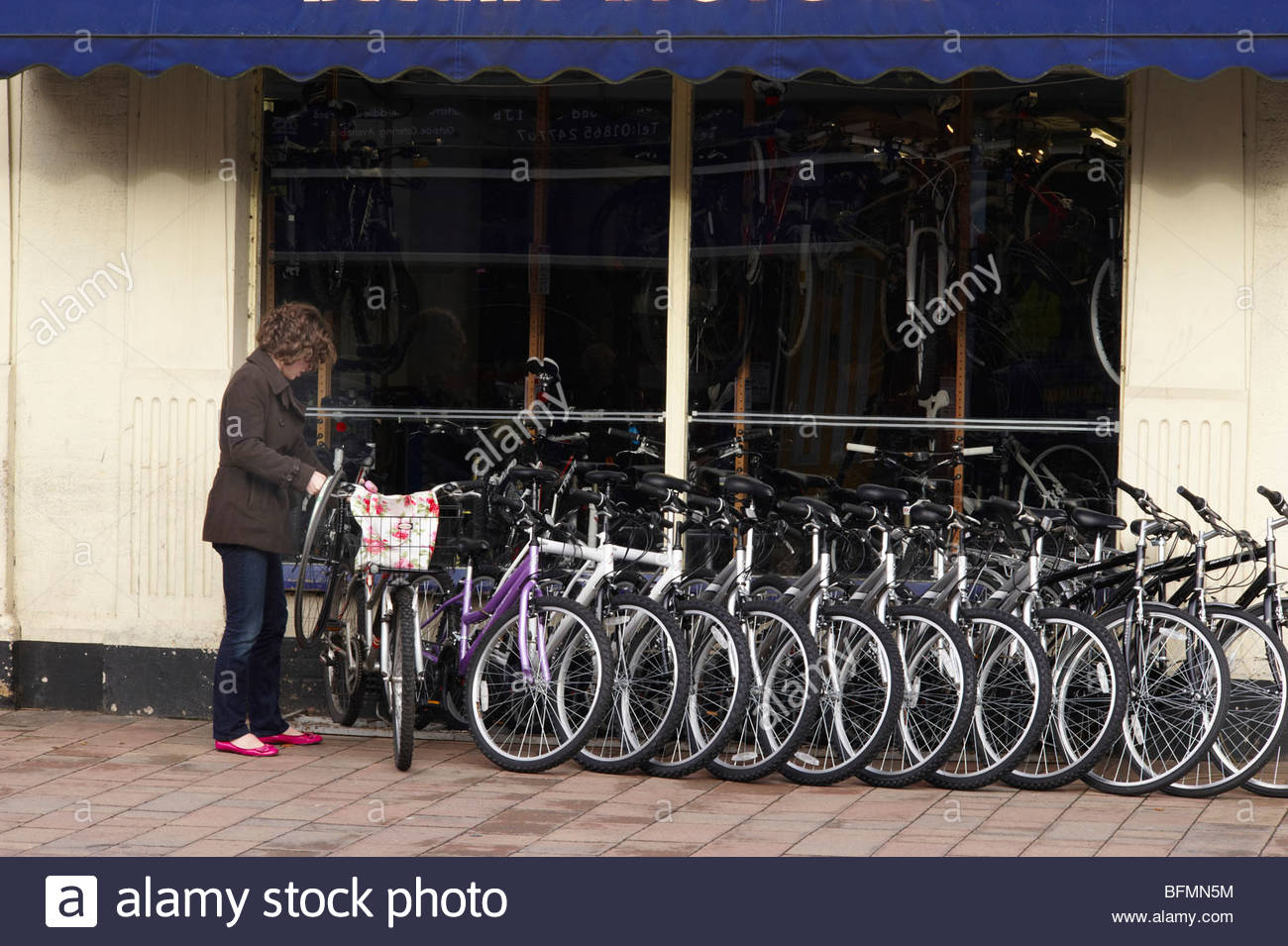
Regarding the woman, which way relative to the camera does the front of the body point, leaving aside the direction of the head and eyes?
to the viewer's right

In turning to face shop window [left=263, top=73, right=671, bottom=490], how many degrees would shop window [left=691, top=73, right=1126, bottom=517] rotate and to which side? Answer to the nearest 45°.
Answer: approximately 90° to its right

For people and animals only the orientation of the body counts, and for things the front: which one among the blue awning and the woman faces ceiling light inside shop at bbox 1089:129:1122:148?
the woman

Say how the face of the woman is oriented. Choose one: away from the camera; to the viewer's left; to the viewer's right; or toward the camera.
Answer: to the viewer's right

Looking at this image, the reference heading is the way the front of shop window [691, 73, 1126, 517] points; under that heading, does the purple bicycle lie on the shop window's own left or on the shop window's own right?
on the shop window's own right

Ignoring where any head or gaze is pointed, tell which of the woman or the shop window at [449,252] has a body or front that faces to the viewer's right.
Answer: the woman

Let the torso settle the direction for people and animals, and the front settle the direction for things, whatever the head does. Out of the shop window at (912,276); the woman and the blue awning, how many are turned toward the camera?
2

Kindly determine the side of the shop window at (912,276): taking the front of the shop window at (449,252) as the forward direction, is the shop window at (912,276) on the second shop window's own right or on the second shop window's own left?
on the second shop window's own left

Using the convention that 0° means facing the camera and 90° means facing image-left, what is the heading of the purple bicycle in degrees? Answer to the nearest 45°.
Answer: approximately 315°

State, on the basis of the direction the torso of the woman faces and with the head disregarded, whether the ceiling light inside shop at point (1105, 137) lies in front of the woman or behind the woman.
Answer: in front

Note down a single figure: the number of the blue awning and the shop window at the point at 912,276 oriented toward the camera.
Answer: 2
